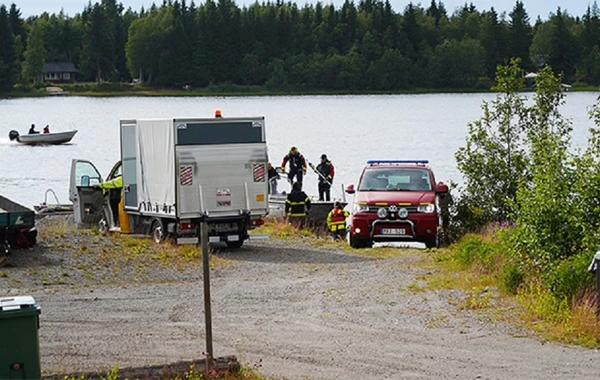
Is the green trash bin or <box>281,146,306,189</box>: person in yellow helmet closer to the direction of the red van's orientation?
the green trash bin

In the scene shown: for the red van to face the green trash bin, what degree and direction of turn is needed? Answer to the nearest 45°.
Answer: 0° — it already faces it

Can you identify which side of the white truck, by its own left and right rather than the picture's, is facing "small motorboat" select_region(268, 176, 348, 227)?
right

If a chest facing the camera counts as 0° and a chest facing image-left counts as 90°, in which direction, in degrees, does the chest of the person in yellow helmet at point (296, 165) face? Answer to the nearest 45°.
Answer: approximately 0°

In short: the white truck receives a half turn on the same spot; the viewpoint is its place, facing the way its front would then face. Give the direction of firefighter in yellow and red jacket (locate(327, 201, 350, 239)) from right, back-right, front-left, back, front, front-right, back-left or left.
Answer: left

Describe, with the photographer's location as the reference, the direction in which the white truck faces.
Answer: facing away from the viewer and to the left of the viewer

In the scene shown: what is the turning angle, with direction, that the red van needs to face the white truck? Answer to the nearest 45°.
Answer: approximately 90° to its right

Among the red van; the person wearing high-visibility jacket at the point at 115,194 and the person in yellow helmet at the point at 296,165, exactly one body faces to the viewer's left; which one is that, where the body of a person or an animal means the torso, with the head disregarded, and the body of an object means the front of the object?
the person wearing high-visibility jacket

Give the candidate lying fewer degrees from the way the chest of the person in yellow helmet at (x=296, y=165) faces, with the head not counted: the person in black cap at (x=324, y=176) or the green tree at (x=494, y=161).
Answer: the green tree

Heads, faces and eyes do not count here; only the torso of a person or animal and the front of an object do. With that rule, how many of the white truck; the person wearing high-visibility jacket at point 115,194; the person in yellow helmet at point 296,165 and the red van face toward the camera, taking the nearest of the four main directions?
2
